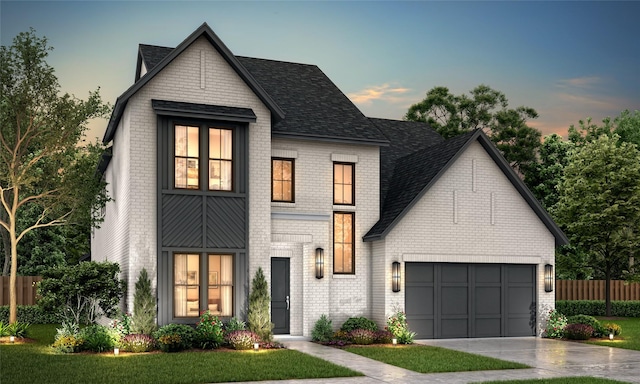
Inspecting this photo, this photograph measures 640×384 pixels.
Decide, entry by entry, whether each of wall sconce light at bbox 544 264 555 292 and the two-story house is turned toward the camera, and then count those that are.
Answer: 2

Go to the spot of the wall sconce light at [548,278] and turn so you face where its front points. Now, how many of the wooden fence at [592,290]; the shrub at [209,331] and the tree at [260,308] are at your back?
1

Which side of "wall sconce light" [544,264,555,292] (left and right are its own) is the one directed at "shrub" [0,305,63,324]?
right

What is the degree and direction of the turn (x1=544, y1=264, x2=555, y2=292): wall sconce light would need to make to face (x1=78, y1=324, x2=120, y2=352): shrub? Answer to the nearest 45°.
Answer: approximately 45° to its right

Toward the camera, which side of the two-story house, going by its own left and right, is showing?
front

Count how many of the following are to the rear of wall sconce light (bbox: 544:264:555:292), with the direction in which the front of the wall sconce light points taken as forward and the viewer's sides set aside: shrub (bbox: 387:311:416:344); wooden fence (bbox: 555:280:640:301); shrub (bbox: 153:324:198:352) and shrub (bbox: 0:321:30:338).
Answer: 1

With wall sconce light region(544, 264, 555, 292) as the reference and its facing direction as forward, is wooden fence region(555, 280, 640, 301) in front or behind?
behind

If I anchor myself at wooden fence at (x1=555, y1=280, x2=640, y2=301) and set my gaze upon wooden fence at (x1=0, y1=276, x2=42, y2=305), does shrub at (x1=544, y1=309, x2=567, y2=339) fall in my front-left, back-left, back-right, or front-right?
front-left

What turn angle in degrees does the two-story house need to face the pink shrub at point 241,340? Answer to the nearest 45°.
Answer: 0° — it already faces it
